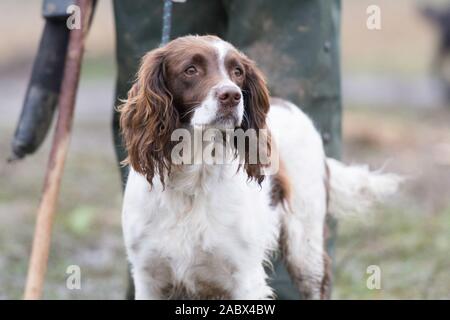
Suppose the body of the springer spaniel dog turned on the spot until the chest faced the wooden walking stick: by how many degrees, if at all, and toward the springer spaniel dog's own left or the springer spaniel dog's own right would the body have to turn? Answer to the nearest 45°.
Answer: approximately 90° to the springer spaniel dog's own right

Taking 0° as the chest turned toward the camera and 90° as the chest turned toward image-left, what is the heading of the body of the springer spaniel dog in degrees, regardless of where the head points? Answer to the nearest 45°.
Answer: approximately 45°
